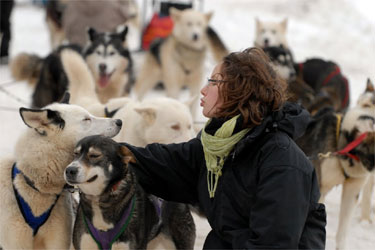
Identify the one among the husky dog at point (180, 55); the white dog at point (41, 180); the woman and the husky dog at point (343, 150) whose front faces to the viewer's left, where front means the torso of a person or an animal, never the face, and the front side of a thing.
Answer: the woman

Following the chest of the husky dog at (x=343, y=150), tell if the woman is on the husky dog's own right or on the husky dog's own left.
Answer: on the husky dog's own right

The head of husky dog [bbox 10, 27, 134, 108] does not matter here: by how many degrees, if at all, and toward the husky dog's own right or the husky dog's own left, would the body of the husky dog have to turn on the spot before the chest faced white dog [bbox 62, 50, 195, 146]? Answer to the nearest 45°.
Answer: approximately 45° to the husky dog's own right

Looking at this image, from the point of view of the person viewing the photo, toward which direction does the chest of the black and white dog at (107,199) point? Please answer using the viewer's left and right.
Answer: facing the viewer and to the left of the viewer

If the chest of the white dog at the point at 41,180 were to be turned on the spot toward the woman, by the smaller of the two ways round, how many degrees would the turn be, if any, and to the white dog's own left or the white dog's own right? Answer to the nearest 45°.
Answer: approximately 90° to the white dog's own left

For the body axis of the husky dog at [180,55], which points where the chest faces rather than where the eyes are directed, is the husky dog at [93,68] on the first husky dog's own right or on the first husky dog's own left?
on the first husky dog's own right

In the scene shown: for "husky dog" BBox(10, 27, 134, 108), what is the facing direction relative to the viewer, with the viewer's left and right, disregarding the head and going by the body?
facing the viewer and to the right of the viewer

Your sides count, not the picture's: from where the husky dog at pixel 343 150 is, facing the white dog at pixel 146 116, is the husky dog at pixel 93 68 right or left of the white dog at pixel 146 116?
right

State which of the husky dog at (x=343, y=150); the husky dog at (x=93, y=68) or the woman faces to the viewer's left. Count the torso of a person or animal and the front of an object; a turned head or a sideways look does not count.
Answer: the woman

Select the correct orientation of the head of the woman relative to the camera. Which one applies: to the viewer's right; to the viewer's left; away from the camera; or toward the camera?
to the viewer's left

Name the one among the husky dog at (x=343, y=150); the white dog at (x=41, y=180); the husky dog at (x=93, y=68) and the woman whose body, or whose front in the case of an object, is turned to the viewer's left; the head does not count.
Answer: the woman

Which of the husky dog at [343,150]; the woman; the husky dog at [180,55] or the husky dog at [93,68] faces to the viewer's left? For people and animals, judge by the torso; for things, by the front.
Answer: the woman

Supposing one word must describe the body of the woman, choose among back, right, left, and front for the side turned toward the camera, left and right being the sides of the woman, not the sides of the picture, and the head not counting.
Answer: left
